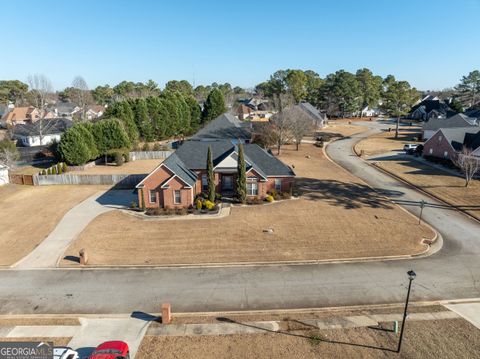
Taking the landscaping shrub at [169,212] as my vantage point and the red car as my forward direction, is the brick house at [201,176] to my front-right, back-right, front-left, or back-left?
back-left

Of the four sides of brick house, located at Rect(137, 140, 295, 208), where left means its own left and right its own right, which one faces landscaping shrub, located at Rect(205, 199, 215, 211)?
front

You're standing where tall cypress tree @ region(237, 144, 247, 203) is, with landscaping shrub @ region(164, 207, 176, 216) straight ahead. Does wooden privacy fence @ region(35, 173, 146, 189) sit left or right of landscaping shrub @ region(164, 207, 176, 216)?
right

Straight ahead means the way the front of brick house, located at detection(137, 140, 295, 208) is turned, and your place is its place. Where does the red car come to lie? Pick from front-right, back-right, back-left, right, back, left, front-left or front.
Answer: front

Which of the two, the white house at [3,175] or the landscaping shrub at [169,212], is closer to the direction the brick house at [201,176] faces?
the landscaping shrub

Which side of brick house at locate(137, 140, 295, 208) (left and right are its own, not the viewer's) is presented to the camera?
front

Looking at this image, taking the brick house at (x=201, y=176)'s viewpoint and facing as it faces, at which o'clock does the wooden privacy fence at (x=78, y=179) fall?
The wooden privacy fence is roughly at 4 o'clock from the brick house.
